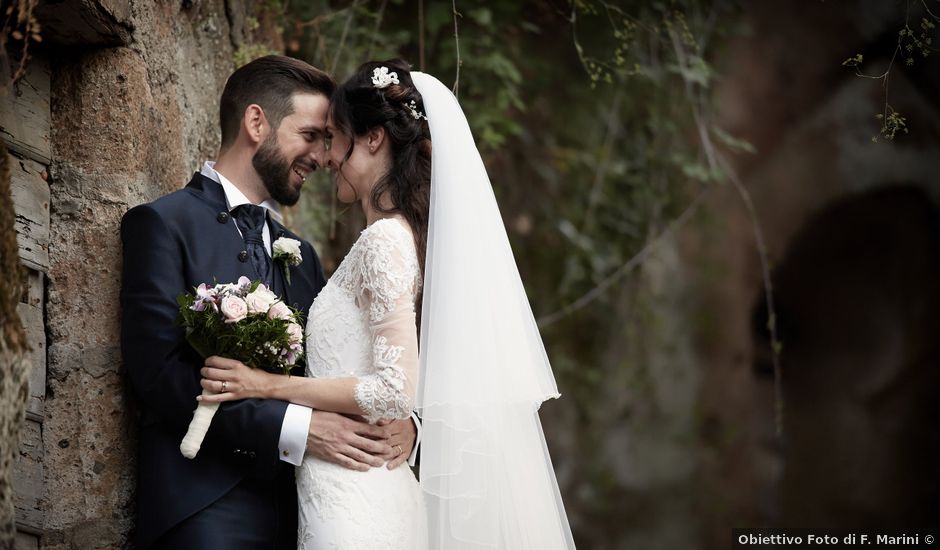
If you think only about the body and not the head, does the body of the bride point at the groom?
yes

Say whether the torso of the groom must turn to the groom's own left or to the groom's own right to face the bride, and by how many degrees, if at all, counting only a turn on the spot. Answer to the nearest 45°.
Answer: approximately 45° to the groom's own left

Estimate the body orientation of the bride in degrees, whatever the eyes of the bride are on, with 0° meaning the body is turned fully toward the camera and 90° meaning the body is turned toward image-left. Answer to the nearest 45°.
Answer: approximately 90°

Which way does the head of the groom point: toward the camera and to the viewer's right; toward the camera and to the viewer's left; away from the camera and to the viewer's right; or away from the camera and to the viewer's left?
toward the camera and to the viewer's right

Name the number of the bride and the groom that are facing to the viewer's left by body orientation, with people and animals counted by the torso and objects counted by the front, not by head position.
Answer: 1

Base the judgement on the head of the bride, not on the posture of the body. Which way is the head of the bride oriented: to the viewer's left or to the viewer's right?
to the viewer's left
